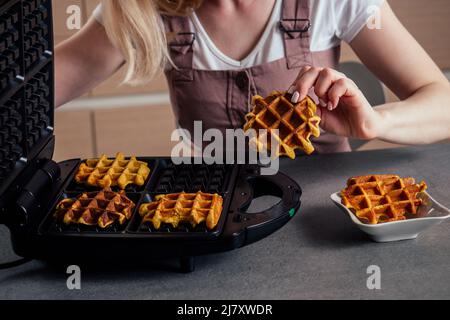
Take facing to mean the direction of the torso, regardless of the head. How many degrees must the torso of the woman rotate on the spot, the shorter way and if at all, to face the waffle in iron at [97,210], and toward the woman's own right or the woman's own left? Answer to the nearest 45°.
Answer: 0° — they already face it

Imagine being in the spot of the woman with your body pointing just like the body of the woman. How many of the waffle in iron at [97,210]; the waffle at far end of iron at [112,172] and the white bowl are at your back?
0

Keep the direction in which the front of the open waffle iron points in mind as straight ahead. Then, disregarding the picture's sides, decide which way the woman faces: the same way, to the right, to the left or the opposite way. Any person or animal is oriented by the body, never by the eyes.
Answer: to the right

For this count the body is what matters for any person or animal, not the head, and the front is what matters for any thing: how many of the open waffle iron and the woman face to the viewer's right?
1

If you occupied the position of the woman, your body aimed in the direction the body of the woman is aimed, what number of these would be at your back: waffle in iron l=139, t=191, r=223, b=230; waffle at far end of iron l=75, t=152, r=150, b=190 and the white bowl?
0

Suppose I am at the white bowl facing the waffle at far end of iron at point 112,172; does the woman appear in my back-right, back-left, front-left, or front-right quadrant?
front-right

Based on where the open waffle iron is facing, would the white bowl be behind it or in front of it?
in front

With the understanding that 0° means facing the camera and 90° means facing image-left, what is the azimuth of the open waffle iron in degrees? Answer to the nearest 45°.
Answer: approximately 270°

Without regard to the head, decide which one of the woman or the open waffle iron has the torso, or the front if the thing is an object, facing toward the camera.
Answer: the woman

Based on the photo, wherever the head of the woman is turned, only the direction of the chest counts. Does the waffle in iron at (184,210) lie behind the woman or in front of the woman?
in front

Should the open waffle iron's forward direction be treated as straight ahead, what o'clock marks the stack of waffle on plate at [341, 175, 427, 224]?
The stack of waffle on plate is roughly at 12 o'clock from the open waffle iron.

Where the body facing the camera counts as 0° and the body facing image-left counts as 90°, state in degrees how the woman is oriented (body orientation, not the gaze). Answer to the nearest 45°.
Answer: approximately 0°

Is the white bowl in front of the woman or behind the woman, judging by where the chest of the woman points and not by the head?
in front

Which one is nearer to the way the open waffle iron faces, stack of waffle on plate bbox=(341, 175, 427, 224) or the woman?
the stack of waffle on plate
